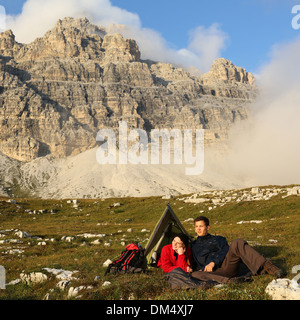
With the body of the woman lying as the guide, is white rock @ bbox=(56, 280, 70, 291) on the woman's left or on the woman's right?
on the woman's right

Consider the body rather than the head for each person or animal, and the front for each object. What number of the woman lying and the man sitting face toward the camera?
2

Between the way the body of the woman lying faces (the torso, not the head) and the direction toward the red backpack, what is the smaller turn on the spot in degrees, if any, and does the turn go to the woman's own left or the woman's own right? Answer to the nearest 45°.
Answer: approximately 135° to the woman's own right

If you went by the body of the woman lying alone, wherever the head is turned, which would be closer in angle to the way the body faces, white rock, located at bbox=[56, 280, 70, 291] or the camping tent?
the white rock

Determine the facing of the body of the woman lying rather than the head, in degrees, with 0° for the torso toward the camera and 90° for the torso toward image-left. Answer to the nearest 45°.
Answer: approximately 0°

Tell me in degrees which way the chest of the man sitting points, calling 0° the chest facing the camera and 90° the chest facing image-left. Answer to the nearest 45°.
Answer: approximately 0°
